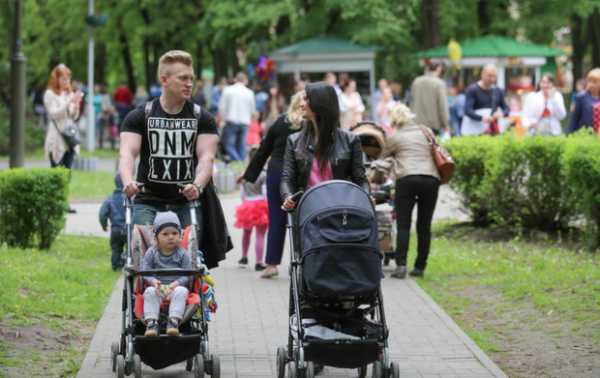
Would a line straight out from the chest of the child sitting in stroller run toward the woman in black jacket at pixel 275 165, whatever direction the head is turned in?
no

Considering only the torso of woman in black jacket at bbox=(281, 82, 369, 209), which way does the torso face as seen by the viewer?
toward the camera

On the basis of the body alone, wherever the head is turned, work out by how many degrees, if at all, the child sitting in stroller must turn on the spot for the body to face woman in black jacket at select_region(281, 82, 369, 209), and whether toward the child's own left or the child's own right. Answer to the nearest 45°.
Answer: approximately 135° to the child's own left

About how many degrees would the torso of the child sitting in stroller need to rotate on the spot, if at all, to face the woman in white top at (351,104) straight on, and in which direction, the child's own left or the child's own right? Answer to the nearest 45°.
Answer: approximately 180°

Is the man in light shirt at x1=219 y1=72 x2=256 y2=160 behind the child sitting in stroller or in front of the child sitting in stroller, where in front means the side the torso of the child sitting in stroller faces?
behind

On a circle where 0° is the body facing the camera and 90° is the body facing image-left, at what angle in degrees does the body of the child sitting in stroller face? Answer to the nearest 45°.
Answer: approximately 0°

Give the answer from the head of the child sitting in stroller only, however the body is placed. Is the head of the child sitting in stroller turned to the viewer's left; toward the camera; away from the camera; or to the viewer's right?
toward the camera

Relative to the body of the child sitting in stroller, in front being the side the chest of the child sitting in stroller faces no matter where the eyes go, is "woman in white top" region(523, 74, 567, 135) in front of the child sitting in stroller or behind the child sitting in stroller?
behind

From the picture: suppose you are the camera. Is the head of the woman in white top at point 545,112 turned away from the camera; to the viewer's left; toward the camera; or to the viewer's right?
toward the camera

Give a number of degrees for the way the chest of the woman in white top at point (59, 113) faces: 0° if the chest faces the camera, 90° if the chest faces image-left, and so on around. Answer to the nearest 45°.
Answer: approximately 315°

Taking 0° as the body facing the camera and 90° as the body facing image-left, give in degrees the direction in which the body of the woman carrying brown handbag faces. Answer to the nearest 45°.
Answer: approximately 135°

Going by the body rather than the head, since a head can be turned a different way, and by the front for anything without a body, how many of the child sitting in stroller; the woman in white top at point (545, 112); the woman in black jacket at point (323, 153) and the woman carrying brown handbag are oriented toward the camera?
3

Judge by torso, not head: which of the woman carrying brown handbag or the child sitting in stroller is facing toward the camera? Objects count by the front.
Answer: the child sitting in stroller

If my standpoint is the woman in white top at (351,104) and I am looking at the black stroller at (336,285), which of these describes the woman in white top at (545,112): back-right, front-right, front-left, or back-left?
front-left

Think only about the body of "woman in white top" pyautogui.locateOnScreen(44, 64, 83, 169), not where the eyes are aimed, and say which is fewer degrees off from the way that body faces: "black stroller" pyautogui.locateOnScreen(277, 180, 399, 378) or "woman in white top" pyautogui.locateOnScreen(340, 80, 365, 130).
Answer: the black stroller

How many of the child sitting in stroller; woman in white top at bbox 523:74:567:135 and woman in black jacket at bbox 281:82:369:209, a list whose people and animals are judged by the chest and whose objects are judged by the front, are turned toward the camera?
3

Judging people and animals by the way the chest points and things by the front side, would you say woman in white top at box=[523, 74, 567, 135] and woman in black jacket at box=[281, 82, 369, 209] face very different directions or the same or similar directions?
same or similar directions
